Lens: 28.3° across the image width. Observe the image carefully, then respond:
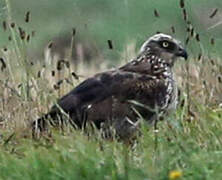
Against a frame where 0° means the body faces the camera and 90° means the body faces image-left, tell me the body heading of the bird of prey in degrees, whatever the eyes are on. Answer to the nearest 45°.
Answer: approximately 270°
